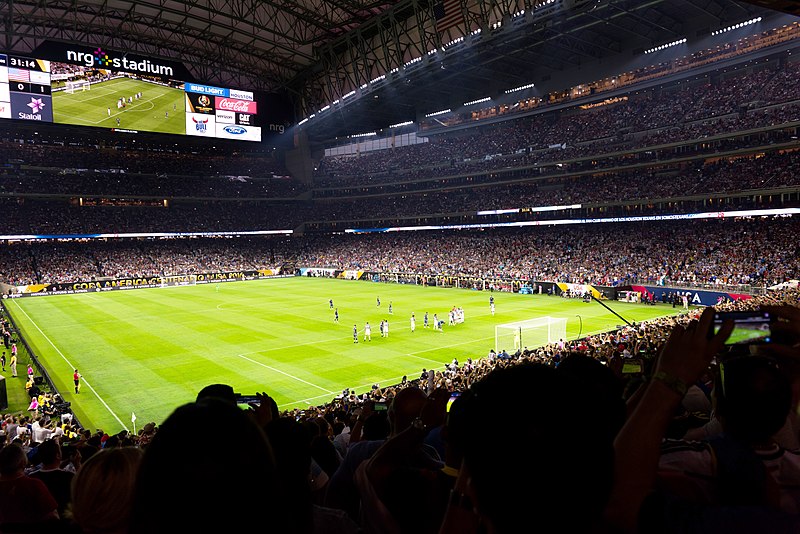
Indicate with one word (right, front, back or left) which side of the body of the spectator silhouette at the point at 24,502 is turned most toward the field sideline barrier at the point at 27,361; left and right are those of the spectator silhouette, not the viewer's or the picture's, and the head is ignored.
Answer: front

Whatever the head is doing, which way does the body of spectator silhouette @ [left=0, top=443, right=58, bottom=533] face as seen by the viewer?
away from the camera

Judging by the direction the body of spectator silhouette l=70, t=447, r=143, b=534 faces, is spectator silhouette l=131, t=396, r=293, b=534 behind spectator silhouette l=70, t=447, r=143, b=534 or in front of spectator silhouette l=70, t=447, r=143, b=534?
behind

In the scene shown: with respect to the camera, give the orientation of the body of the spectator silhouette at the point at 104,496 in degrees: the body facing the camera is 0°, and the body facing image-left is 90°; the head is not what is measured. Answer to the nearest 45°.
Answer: approximately 180°

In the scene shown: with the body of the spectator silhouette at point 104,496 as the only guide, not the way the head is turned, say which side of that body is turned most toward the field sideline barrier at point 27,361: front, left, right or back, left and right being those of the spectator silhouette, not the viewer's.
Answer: front

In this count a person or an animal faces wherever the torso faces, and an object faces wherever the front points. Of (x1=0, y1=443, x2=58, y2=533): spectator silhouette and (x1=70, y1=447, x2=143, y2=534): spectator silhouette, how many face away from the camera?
2

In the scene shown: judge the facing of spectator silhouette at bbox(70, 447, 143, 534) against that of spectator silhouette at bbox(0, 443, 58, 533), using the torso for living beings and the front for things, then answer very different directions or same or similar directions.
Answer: same or similar directions

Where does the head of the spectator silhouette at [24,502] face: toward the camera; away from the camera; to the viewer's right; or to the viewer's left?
away from the camera

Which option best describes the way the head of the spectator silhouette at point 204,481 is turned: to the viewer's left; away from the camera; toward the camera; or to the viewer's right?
away from the camera
